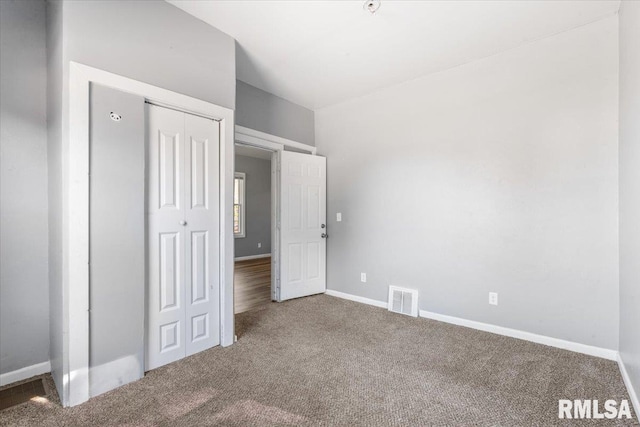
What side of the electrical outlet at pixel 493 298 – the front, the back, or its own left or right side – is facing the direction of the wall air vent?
right

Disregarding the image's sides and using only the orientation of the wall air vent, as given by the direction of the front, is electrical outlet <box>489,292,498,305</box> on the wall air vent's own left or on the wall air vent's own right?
on the wall air vent's own left

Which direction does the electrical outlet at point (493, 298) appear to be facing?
toward the camera

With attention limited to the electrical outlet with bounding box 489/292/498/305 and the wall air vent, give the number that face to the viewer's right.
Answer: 0

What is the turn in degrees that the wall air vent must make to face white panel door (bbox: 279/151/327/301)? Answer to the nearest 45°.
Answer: approximately 45° to its right

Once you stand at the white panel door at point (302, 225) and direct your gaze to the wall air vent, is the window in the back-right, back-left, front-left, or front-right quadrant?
back-left

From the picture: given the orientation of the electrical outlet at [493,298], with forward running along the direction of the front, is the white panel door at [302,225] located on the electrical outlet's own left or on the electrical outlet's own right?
on the electrical outlet's own right
